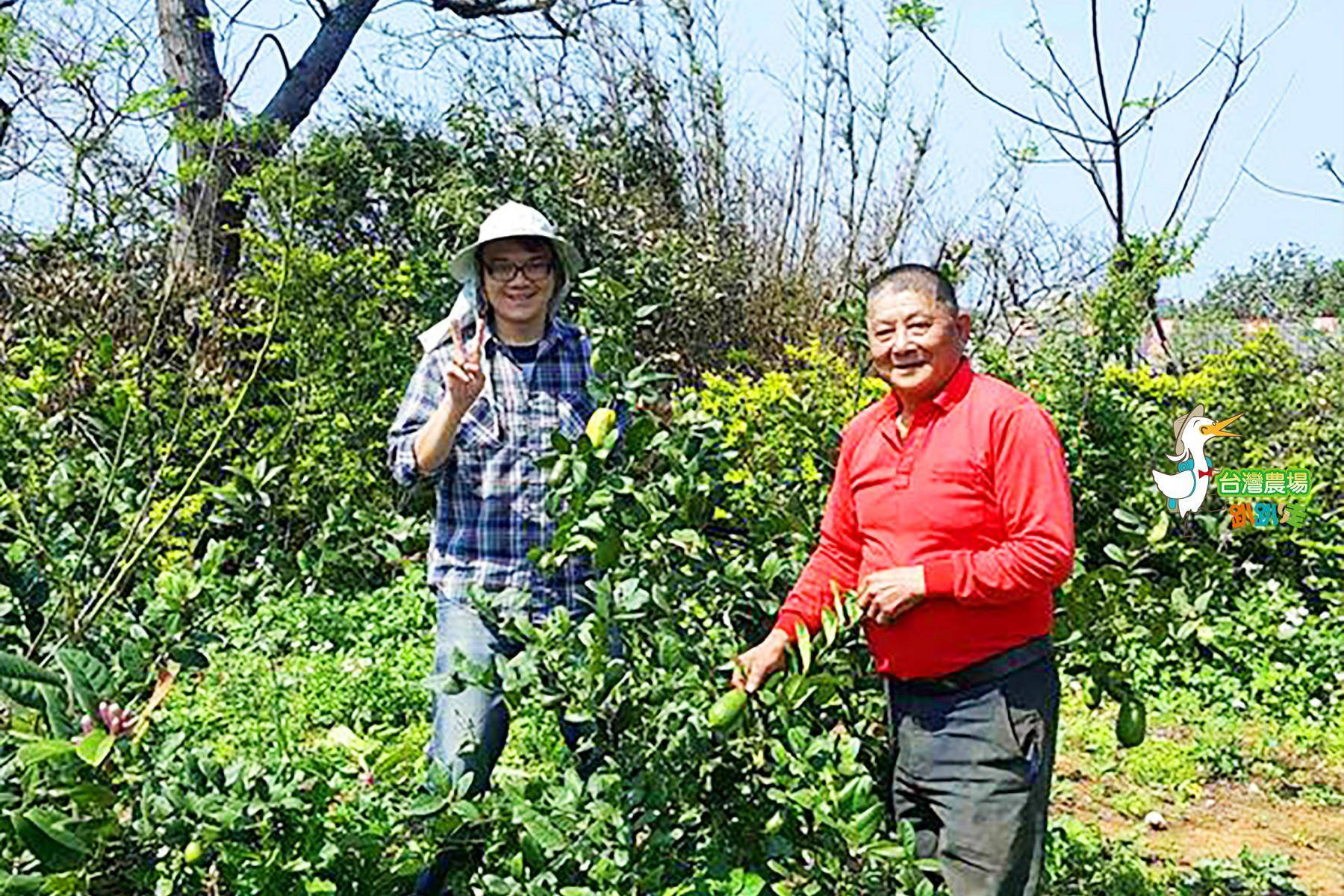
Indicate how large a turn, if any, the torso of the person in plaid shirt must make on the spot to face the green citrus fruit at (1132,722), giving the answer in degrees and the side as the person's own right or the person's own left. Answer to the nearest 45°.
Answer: approximately 90° to the person's own left

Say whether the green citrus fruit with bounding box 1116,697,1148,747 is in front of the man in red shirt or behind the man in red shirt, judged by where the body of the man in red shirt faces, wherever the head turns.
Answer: behind

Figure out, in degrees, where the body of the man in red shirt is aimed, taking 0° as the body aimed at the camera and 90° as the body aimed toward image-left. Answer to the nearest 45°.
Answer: approximately 45°

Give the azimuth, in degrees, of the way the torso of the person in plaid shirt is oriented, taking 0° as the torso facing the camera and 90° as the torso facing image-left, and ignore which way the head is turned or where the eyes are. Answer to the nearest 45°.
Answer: approximately 0°

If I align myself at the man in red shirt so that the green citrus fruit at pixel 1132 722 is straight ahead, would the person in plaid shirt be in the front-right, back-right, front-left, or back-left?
back-left

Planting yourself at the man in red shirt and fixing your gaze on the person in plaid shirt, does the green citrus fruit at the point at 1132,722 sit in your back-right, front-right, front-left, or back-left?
back-right
